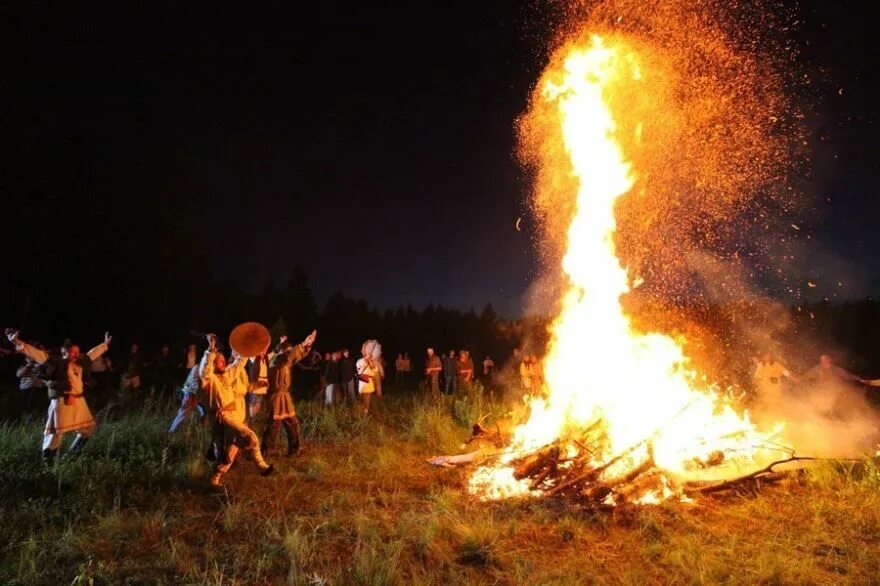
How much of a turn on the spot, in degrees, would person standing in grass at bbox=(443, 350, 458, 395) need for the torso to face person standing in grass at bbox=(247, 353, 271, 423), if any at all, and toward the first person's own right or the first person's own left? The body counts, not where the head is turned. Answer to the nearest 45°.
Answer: approximately 45° to the first person's own right

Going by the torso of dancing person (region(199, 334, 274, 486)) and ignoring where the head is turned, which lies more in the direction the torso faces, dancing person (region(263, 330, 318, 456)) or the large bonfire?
the large bonfire

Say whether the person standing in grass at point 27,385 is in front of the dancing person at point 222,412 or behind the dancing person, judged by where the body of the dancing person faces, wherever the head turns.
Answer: behind

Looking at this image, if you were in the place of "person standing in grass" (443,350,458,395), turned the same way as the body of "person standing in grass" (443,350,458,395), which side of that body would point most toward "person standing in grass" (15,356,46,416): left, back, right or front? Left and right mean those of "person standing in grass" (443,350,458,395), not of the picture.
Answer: right

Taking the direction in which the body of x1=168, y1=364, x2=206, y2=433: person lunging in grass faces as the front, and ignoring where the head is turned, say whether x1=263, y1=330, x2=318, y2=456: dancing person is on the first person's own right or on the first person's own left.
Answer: on the first person's own right

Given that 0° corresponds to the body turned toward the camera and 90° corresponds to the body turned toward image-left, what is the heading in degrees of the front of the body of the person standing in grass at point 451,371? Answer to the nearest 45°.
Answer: approximately 315°
